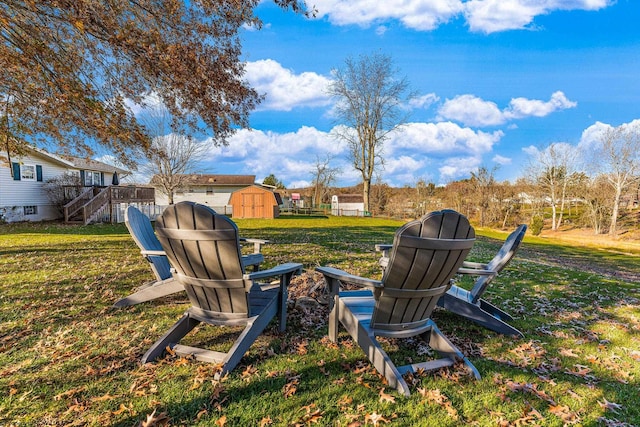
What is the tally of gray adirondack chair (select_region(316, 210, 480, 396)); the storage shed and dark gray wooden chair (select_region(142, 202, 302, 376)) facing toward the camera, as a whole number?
1

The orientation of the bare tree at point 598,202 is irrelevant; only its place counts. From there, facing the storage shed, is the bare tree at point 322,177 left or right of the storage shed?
right

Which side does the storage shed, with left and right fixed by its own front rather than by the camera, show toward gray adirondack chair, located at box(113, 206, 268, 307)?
front

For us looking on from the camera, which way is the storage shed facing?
facing the viewer

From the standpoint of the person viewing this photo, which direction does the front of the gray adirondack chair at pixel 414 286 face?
facing away from the viewer and to the left of the viewer

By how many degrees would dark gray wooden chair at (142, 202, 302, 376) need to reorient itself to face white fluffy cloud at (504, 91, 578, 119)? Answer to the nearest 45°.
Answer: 0° — it already faces it

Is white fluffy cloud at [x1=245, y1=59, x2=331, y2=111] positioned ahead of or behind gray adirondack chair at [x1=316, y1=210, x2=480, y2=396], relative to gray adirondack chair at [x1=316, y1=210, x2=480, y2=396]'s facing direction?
ahead

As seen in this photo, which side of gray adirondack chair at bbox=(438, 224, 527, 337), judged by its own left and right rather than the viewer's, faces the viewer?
left

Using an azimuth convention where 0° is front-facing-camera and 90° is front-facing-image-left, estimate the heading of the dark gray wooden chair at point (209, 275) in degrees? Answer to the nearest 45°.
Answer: approximately 225°

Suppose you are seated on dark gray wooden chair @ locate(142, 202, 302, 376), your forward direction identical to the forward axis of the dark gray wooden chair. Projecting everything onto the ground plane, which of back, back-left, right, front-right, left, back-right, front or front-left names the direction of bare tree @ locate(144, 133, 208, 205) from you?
front-left

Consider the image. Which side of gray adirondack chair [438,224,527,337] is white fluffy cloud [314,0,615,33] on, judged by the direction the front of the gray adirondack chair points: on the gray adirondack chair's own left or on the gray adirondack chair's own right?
on the gray adirondack chair's own right

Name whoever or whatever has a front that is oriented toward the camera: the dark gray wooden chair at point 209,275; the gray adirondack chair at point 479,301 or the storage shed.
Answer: the storage shed

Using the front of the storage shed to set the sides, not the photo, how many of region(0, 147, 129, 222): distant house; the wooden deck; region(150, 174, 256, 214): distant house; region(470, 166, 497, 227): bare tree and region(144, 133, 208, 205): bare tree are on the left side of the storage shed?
1

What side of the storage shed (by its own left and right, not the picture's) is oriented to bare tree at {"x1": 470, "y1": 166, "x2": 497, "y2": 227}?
left

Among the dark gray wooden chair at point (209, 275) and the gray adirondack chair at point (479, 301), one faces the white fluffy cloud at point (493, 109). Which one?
the dark gray wooden chair

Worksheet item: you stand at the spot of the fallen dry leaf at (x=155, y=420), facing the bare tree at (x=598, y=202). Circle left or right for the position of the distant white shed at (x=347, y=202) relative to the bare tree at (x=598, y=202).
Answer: left

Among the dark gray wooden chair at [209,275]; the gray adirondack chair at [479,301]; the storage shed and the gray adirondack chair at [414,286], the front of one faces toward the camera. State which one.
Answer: the storage shed

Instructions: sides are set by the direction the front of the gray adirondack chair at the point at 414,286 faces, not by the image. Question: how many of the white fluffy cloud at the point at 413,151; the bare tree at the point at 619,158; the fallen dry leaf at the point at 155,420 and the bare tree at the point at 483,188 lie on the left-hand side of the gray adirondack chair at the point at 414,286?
1

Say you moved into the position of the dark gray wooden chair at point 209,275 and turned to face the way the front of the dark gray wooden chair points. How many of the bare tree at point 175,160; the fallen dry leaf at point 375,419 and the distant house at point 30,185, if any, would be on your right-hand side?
1
